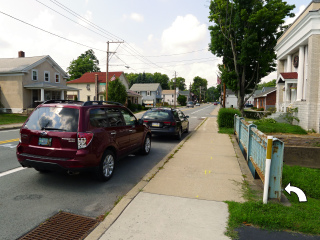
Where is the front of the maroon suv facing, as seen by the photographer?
facing away from the viewer and to the right of the viewer

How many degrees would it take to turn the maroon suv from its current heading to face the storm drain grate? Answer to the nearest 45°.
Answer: approximately 135° to its right

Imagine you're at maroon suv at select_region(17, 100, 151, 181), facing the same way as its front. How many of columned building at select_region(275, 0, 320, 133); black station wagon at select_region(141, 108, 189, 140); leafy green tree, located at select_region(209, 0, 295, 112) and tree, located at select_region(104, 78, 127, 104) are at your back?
0

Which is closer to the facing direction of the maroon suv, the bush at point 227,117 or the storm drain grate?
the bush

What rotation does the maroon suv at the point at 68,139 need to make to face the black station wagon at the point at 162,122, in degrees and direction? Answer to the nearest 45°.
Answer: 0° — it already faces it

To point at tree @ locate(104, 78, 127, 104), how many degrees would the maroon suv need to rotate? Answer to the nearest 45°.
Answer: approximately 45° to its left

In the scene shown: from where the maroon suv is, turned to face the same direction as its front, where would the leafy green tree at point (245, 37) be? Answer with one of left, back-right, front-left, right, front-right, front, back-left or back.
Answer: front

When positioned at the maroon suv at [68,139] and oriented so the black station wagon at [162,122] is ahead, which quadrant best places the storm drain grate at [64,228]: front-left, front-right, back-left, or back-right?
back-right

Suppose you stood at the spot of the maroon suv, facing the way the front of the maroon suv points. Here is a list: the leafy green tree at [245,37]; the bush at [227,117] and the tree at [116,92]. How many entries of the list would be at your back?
0

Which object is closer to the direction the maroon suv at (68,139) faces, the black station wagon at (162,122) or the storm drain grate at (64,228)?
the black station wagon

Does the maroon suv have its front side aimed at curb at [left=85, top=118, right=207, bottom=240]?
no

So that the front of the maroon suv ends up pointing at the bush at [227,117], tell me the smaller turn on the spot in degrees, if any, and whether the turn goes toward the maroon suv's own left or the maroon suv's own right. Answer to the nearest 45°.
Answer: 0° — it already faces it

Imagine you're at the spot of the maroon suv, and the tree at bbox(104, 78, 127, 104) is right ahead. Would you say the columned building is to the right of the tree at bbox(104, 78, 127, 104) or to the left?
right
